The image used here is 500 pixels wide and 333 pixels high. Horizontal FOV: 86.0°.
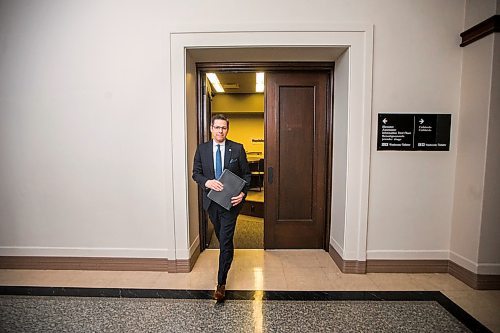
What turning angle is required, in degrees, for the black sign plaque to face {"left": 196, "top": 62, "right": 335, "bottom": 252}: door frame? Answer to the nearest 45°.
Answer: approximately 90° to its right

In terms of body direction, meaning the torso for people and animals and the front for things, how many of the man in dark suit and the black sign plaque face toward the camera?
2

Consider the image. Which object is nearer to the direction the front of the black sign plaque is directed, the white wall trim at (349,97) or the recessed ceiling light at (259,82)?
the white wall trim

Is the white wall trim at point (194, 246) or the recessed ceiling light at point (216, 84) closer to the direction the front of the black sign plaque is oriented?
the white wall trim

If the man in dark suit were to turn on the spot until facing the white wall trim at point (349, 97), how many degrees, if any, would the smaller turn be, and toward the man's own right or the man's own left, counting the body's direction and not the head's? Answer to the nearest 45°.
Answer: approximately 90° to the man's own left

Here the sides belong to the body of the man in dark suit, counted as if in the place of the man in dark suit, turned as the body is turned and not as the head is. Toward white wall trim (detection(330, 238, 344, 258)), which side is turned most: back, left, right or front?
left

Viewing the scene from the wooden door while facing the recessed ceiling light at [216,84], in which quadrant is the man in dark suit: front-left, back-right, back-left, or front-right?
back-left

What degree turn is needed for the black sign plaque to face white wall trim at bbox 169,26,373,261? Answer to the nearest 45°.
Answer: approximately 45° to its right

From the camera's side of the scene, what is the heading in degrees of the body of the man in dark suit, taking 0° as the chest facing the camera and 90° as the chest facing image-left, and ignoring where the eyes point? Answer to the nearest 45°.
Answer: approximately 0°

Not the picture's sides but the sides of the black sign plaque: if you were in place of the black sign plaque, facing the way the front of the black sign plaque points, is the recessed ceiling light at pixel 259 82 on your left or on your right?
on your right

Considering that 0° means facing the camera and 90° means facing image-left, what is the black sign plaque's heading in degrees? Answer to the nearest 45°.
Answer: approximately 0°

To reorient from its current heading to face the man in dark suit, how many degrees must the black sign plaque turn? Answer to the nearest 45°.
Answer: approximately 45° to its right
